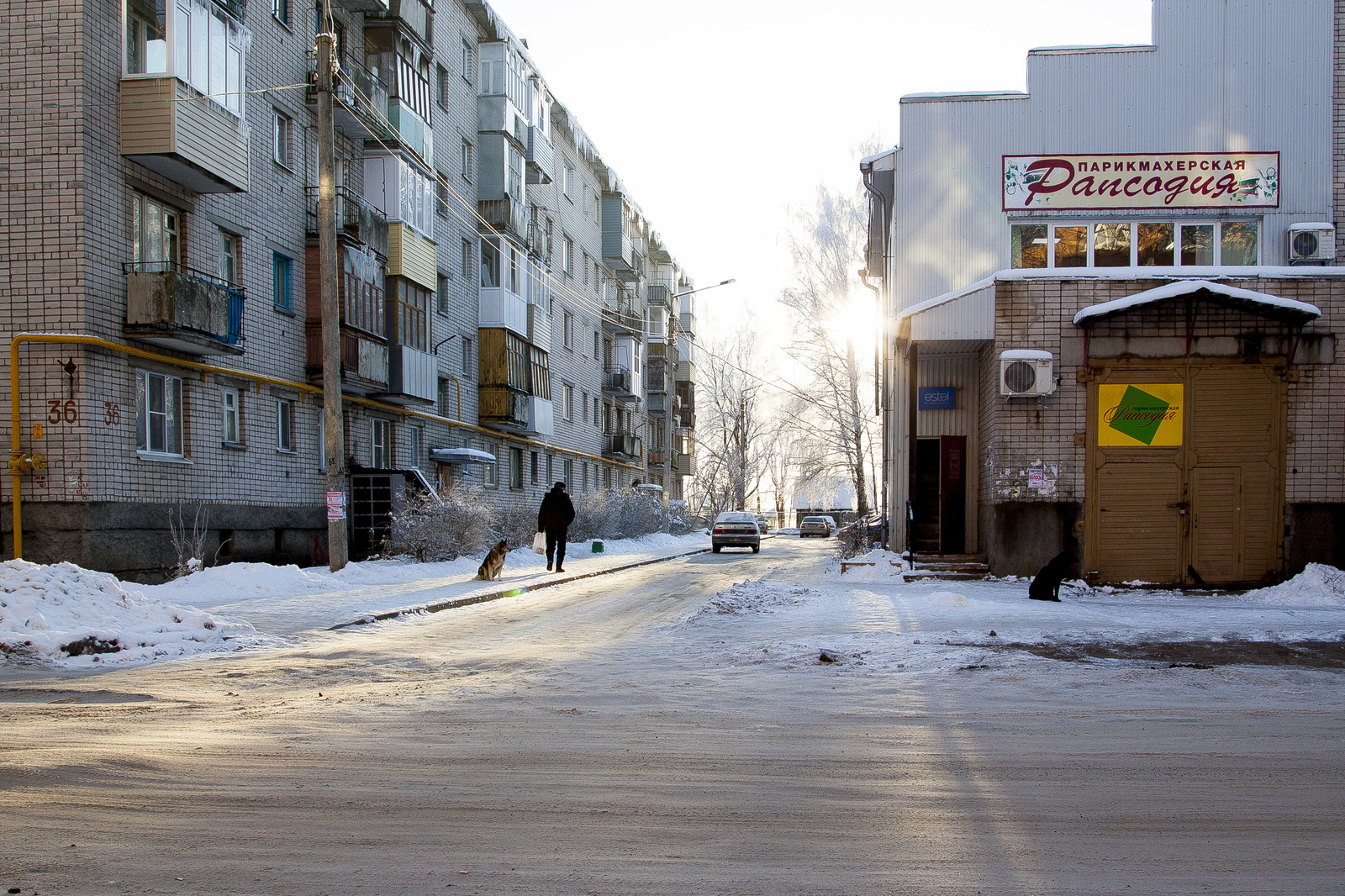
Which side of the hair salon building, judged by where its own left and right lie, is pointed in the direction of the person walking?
right

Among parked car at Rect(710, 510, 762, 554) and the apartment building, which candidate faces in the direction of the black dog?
the apartment building

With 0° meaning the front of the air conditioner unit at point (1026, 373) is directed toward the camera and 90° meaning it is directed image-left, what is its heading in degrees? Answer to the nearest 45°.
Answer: approximately 0°
